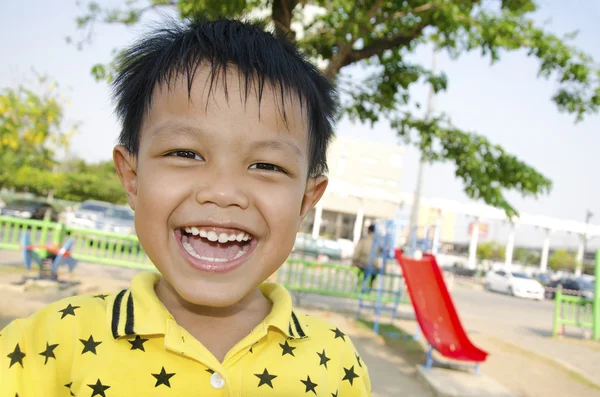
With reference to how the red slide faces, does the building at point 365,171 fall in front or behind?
behind

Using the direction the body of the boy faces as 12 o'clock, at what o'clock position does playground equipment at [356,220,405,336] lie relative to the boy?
The playground equipment is roughly at 7 o'clock from the boy.

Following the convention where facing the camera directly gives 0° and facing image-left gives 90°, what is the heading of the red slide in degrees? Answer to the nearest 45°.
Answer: approximately 315°

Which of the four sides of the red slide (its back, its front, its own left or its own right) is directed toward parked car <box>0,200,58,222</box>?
back

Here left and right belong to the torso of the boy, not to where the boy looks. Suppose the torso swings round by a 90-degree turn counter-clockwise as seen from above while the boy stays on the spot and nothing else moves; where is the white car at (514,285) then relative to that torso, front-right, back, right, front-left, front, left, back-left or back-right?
front-left

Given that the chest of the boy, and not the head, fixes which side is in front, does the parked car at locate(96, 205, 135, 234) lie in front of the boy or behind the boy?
behind

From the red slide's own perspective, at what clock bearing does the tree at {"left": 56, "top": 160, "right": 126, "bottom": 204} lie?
The tree is roughly at 6 o'clock from the red slide.

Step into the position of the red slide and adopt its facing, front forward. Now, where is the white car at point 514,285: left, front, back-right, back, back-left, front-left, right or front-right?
back-left

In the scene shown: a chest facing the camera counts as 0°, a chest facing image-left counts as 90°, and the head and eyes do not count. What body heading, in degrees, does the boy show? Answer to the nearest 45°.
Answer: approximately 0°

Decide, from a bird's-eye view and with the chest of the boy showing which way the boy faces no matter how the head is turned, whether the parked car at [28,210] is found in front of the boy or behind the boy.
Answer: behind
